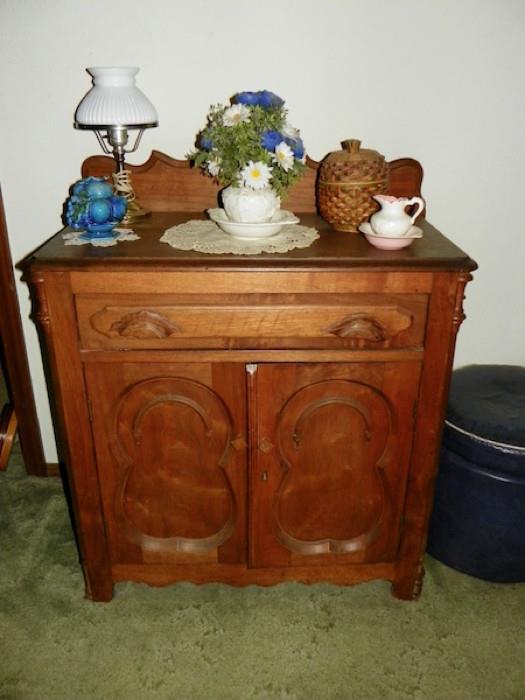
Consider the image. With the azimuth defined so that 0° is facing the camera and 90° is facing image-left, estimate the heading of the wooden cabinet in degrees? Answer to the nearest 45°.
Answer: approximately 0°

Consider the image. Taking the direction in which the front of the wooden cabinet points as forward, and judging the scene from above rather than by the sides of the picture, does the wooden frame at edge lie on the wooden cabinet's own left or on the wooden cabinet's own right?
on the wooden cabinet's own right

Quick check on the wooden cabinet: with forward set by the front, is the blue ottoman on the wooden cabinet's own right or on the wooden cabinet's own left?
on the wooden cabinet's own left
